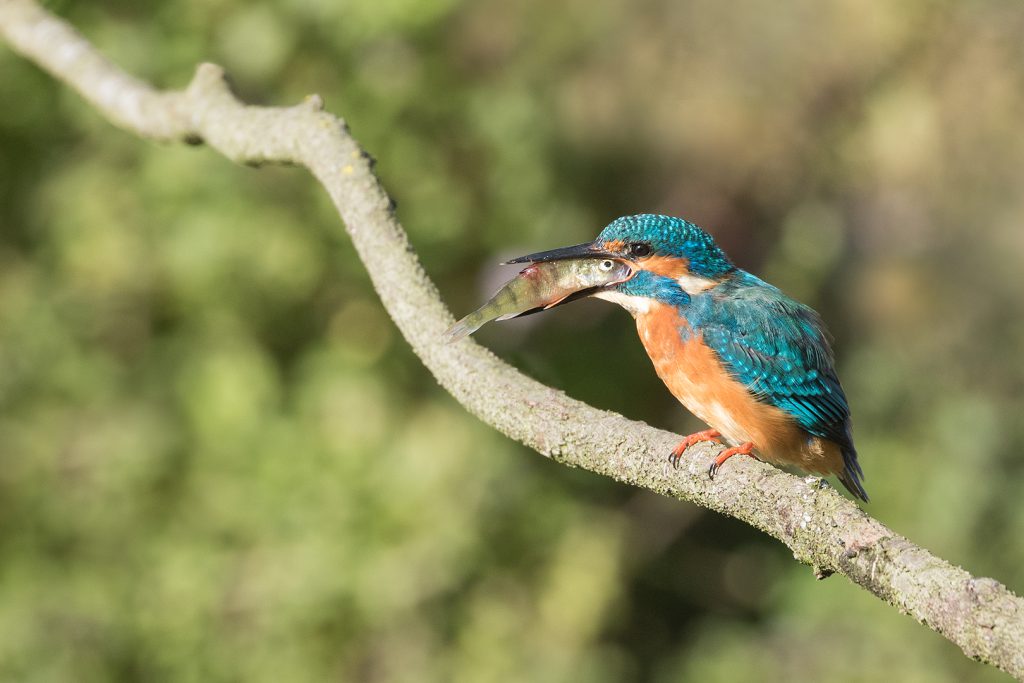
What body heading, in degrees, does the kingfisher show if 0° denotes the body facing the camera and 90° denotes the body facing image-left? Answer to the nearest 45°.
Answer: approximately 90°
